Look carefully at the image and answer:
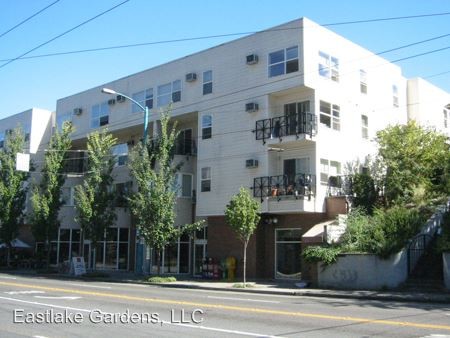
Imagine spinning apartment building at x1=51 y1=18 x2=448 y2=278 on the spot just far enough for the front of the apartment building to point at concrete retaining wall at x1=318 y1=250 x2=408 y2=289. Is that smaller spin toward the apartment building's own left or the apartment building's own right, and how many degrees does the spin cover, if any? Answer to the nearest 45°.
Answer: approximately 90° to the apartment building's own left

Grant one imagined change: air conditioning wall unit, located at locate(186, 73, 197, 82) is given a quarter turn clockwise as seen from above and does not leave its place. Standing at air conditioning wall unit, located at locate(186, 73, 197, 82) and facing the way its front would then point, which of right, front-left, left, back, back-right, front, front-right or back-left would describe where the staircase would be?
back

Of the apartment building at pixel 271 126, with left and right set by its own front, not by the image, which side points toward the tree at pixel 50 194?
right

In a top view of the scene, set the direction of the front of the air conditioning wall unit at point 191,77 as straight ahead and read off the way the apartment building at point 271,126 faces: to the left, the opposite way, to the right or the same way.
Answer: the same way

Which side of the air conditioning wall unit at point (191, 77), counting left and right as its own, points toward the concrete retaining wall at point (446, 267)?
left

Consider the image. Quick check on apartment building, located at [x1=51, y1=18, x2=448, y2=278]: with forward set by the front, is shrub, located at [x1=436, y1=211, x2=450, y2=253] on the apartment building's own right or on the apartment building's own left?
on the apartment building's own left

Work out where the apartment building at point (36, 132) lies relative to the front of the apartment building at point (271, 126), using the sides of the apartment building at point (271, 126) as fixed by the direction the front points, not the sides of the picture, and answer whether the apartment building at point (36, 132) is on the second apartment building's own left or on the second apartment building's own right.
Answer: on the second apartment building's own right

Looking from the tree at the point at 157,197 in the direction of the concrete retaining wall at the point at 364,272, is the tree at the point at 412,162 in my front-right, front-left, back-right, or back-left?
front-left

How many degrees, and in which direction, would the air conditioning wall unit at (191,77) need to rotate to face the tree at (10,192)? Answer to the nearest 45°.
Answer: approximately 90° to its right

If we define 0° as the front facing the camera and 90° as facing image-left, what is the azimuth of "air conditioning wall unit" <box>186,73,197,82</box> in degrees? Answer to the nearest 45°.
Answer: approximately 45°
